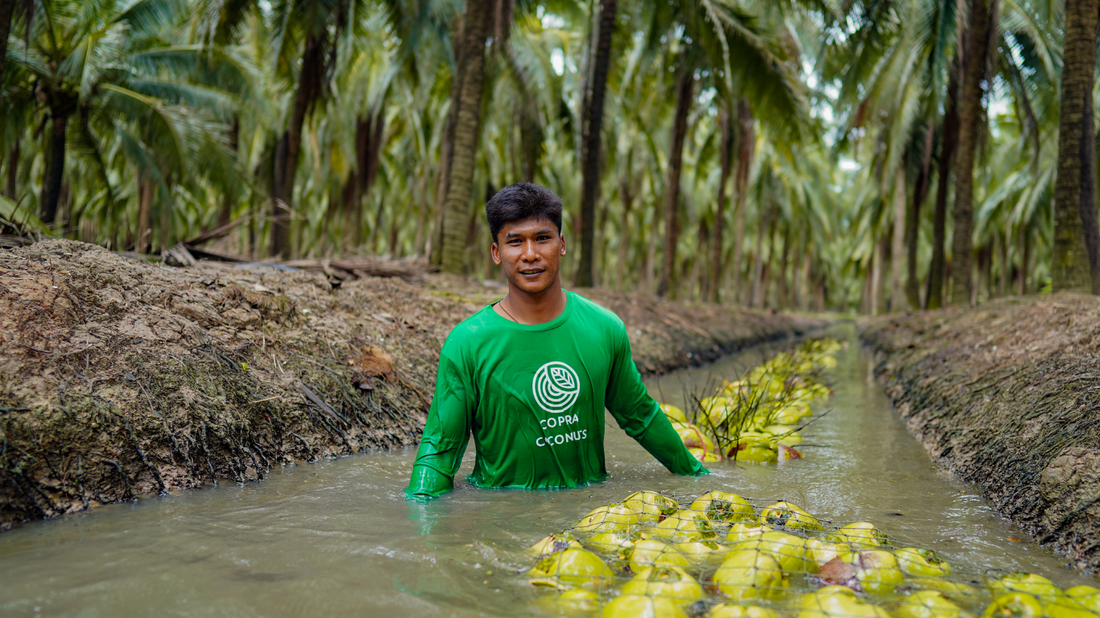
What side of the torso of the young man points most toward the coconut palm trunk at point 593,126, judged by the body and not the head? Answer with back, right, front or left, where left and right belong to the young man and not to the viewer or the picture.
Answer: back

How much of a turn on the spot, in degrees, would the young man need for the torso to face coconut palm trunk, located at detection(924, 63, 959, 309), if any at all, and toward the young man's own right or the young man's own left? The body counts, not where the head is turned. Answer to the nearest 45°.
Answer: approximately 135° to the young man's own left

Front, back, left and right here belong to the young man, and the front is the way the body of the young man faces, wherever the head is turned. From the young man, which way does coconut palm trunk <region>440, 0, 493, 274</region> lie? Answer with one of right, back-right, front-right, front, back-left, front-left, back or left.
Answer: back

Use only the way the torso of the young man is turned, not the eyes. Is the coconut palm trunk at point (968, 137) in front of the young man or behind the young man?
behind

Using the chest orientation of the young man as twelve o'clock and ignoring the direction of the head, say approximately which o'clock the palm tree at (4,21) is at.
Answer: The palm tree is roughly at 4 o'clock from the young man.

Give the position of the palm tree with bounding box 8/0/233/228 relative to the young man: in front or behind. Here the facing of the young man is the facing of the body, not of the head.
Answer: behind

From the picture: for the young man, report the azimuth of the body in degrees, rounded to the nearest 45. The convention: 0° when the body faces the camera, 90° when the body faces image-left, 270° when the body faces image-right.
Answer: approximately 0°

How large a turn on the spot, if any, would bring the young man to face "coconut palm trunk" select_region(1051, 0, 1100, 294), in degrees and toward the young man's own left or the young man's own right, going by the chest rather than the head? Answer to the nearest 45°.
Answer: approximately 135° to the young man's own left
